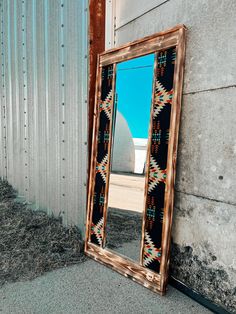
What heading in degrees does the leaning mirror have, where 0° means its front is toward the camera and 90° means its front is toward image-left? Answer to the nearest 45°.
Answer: approximately 45°
